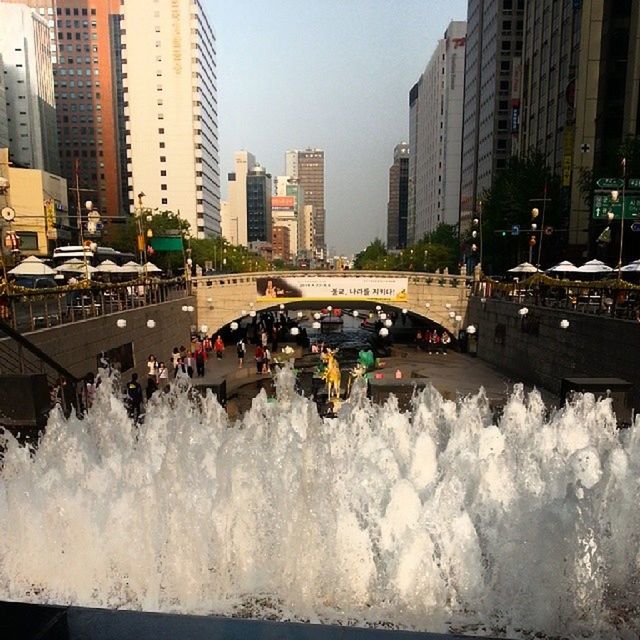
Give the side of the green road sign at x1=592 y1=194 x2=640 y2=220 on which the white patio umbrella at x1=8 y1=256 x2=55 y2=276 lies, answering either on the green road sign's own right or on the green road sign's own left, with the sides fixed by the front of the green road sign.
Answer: on the green road sign's own right

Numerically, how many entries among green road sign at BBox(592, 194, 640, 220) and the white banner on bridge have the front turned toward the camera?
2

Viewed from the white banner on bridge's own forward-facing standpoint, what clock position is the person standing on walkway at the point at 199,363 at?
The person standing on walkway is roughly at 1 o'clock from the white banner on bridge.

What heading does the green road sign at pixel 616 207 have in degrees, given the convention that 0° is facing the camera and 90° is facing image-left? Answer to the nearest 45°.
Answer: approximately 0°

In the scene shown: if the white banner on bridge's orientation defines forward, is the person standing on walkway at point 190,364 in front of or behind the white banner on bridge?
in front

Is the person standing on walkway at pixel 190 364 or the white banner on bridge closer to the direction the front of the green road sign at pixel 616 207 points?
the person standing on walkway

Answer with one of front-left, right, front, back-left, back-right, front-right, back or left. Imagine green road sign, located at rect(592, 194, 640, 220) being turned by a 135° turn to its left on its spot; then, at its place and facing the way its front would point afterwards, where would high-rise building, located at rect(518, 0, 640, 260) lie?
front-left

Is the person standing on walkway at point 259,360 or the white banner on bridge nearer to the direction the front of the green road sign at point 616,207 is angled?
the person standing on walkway

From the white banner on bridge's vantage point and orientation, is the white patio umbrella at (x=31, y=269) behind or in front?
in front

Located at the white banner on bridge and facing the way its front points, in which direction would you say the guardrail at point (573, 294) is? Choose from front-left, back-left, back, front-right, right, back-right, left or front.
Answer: front-left

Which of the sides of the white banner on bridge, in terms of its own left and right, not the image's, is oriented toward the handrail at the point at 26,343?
front

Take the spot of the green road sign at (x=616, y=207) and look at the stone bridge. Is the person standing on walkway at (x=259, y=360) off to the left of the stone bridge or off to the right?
left

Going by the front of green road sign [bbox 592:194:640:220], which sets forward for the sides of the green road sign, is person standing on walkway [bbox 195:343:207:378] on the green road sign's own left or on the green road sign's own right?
on the green road sign's own right

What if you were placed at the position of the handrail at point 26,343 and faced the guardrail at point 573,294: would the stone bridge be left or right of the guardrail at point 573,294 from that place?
left
